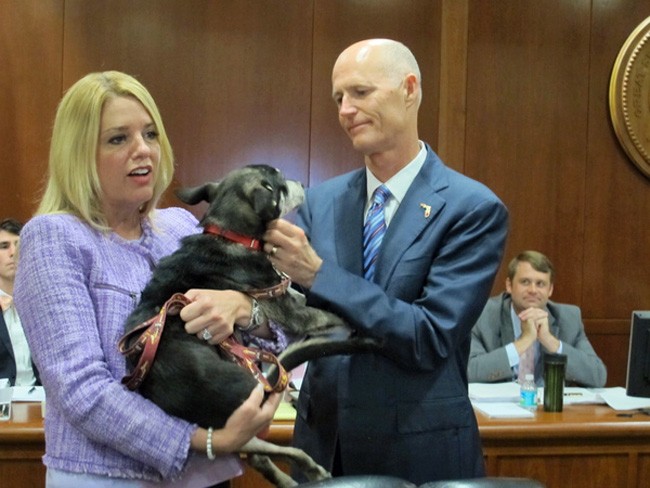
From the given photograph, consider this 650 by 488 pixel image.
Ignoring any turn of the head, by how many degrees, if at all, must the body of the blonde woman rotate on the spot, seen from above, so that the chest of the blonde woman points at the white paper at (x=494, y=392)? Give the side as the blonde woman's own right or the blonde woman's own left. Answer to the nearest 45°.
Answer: approximately 90° to the blonde woman's own left

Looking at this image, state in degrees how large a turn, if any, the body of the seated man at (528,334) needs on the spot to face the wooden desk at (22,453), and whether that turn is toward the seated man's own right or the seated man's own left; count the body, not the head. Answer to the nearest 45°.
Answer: approximately 45° to the seated man's own right

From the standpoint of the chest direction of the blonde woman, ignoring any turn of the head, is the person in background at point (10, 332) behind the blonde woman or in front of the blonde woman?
behind

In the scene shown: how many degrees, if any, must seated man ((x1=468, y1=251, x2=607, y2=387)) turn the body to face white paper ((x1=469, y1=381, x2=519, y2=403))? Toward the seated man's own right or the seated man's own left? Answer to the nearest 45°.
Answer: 0° — they already face it

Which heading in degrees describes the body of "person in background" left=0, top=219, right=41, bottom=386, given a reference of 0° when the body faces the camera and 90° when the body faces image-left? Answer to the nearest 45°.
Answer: approximately 315°

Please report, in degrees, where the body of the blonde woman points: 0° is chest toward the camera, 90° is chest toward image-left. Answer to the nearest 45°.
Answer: approximately 315°
